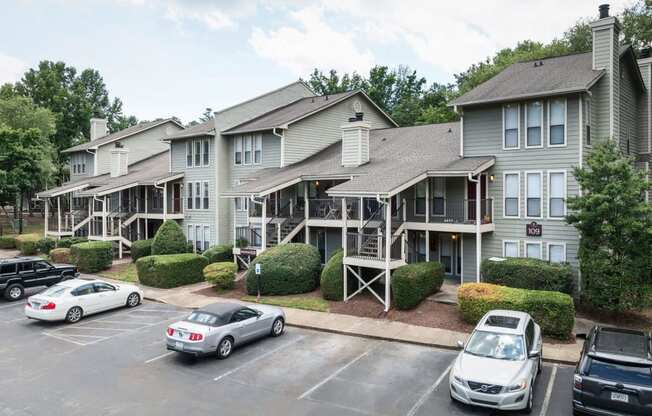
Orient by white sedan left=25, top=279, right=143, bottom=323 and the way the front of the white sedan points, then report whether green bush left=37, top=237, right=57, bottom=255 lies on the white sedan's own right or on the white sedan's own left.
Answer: on the white sedan's own left

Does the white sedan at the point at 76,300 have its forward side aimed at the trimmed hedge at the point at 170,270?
yes

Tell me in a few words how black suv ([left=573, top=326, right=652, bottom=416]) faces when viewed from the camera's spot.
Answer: facing away from the viewer

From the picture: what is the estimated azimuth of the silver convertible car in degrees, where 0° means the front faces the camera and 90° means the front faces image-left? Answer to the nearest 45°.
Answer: approximately 225°

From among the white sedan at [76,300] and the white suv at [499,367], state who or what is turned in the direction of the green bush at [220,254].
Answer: the white sedan

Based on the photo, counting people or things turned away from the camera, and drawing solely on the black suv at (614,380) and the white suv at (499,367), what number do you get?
1

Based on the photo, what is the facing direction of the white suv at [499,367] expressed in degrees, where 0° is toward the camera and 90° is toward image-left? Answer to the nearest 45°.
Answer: approximately 0°

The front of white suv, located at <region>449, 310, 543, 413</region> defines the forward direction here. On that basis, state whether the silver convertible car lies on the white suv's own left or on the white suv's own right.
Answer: on the white suv's own right

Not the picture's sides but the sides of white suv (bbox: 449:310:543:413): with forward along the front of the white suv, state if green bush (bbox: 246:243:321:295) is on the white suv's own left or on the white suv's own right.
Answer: on the white suv's own right

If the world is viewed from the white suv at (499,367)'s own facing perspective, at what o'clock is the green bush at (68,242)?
The green bush is roughly at 4 o'clock from the white suv.

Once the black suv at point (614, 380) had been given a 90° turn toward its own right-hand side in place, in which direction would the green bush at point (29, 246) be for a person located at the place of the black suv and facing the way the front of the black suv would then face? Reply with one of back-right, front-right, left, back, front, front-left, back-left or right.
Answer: back

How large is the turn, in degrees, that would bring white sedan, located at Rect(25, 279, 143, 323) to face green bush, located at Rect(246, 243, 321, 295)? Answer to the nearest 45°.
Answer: approximately 45° to its right

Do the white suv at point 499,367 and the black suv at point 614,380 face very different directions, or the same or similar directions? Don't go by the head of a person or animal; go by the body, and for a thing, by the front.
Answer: very different directions

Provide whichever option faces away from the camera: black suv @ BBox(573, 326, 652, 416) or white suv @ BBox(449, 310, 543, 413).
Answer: the black suv

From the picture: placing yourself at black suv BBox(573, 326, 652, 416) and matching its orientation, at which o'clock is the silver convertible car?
The silver convertible car is roughly at 9 o'clock from the black suv.

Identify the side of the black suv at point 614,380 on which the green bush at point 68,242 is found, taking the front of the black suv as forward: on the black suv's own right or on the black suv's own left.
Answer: on the black suv's own left

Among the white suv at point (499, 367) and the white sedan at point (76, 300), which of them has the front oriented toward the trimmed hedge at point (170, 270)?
the white sedan
